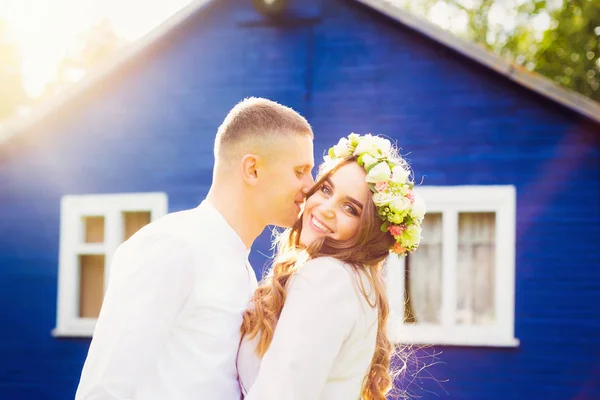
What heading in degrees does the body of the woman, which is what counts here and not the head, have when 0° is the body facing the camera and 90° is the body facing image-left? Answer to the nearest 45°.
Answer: approximately 90°

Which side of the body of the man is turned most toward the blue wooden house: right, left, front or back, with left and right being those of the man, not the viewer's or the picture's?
left

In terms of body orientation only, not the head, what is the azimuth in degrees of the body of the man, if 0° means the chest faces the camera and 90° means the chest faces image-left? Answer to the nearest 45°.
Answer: approximately 270°

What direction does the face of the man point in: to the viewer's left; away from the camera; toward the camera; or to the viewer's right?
to the viewer's right

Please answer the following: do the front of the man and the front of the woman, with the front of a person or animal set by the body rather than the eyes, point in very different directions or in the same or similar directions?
very different directions
